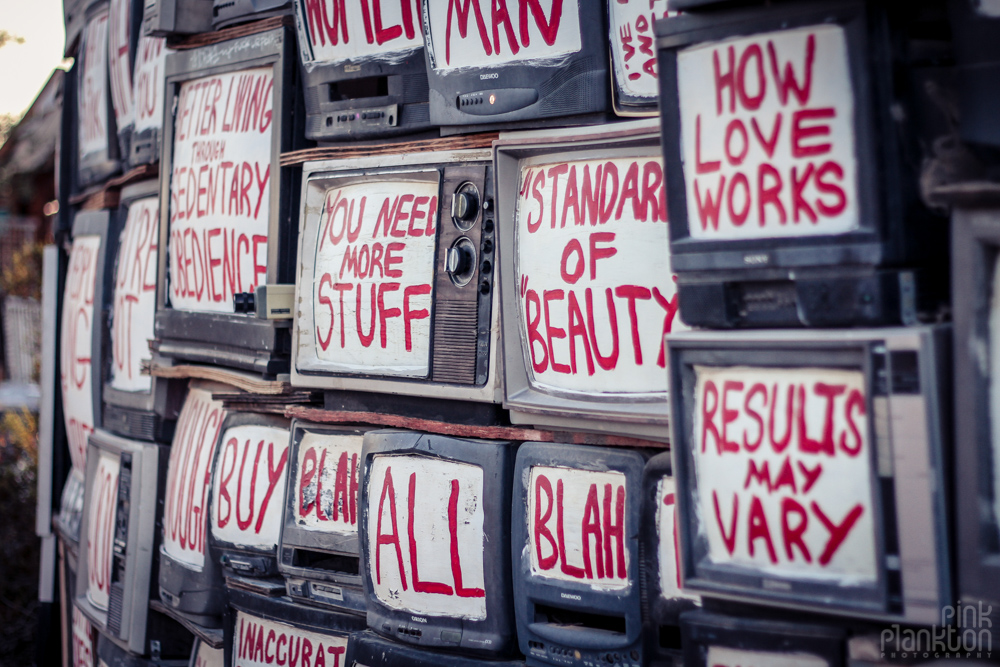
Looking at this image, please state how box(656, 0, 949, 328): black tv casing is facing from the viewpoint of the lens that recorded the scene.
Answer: facing the viewer and to the left of the viewer

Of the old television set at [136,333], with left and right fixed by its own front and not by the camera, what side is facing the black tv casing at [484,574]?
left

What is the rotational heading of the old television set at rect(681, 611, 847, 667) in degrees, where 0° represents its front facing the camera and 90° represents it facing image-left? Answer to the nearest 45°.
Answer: approximately 0°

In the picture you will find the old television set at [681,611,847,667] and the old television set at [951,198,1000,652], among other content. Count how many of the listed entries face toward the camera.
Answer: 2

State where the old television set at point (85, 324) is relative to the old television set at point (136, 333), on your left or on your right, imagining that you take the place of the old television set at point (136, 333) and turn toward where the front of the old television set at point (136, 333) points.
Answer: on your right

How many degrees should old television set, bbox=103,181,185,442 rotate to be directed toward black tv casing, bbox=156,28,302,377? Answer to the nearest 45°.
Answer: approximately 45° to its left

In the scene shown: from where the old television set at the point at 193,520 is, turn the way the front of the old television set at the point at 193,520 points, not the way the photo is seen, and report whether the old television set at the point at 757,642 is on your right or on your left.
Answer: on your left

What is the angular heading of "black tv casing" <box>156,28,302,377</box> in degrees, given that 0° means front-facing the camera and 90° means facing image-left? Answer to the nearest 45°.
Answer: approximately 45°

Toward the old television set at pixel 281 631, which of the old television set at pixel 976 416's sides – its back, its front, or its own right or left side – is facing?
right

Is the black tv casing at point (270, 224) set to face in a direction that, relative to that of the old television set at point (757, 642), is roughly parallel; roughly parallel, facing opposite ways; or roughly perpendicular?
roughly parallel

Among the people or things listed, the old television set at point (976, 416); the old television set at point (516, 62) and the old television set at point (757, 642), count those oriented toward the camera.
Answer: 3

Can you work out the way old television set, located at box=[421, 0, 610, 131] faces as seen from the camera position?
facing the viewer

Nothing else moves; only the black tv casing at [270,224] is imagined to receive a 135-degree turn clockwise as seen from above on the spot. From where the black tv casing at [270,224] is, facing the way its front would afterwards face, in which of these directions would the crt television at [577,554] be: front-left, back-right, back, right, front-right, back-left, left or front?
back-right

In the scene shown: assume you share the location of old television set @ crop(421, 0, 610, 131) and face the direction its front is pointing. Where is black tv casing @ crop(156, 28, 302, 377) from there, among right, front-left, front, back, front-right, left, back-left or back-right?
back-right

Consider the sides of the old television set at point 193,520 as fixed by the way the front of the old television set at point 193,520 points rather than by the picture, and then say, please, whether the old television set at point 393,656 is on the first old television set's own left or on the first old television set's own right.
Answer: on the first old television set's own left

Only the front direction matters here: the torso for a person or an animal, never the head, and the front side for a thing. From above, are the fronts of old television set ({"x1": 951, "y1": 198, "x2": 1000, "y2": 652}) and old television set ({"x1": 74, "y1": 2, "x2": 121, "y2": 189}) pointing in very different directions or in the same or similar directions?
same or similar directions
